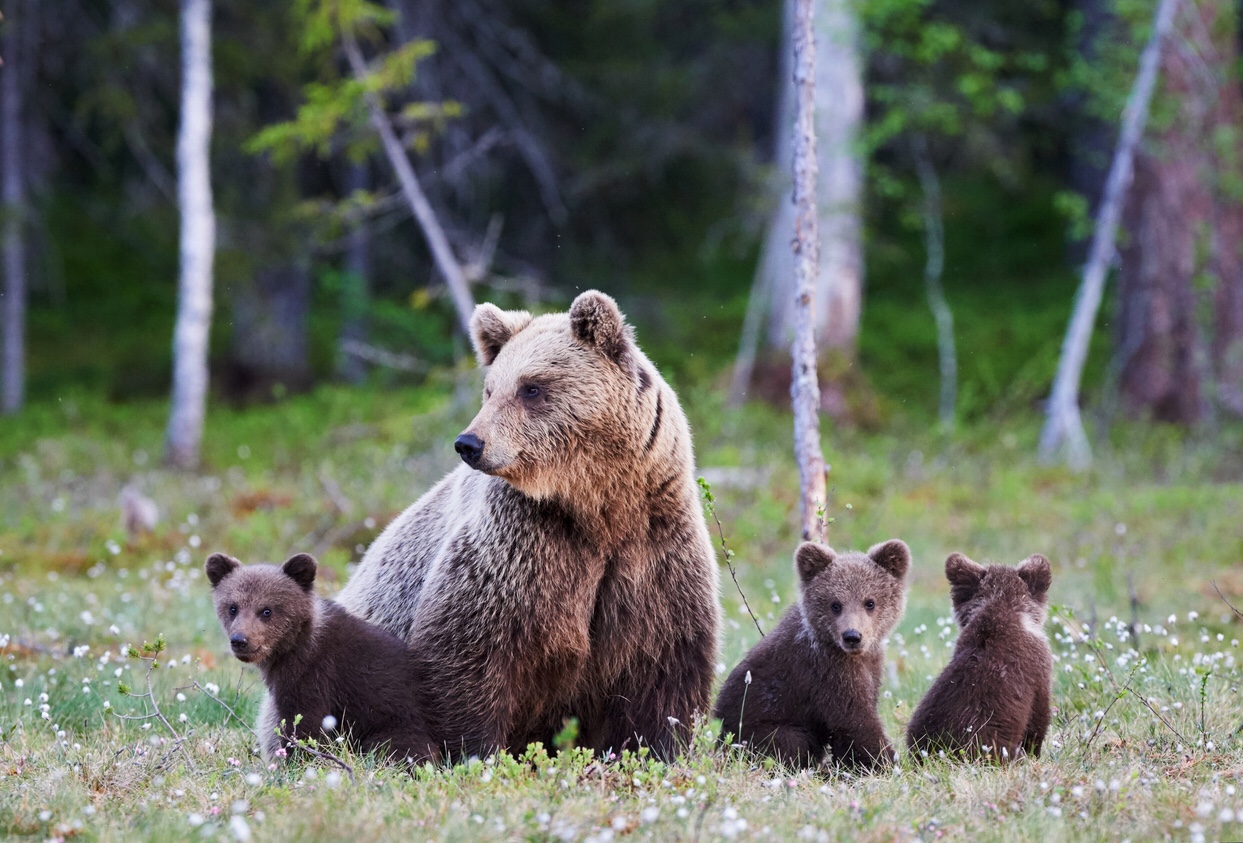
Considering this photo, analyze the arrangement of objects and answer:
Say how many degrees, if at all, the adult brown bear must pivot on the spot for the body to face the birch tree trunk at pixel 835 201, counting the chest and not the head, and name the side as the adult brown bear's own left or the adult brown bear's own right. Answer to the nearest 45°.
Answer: approximately 135° to the adult brown bear's own left

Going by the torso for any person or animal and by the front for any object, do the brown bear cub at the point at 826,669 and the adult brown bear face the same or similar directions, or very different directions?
same or similar directions

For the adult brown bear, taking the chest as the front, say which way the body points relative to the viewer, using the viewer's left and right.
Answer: facing the viewer and to the right of the viewer

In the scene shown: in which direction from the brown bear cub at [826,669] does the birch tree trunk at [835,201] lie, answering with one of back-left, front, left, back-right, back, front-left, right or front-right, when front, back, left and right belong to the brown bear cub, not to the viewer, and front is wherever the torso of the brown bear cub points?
back-left

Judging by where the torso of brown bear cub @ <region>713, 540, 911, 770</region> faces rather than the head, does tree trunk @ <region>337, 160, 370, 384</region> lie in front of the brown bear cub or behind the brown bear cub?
behind

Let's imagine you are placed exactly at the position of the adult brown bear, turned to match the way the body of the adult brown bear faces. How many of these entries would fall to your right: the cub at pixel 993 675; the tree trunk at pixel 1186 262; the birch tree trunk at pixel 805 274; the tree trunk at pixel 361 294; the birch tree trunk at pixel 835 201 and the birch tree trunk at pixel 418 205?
0

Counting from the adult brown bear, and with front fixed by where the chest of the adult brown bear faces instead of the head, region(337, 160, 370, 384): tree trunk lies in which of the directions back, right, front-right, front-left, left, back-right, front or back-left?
back-left

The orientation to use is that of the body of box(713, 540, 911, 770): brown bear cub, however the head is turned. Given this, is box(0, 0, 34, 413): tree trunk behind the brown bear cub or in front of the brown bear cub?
behind

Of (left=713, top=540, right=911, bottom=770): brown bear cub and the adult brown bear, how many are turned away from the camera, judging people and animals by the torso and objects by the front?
0

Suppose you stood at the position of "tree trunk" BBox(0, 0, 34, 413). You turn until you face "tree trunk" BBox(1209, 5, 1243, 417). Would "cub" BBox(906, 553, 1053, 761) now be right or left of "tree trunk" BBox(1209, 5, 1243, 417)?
right

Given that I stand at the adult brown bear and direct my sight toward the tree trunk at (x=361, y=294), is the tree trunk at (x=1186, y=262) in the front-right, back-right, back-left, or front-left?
front-right

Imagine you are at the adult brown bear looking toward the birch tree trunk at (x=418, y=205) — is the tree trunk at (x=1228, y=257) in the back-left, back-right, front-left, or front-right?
front-right

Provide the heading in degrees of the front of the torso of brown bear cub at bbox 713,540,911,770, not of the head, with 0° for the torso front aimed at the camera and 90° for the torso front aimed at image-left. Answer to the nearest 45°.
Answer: approximately 315°

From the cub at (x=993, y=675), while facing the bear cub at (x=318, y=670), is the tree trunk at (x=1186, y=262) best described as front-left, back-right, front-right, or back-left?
back-right

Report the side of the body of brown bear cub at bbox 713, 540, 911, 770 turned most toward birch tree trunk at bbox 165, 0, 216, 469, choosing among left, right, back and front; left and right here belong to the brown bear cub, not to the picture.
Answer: back
